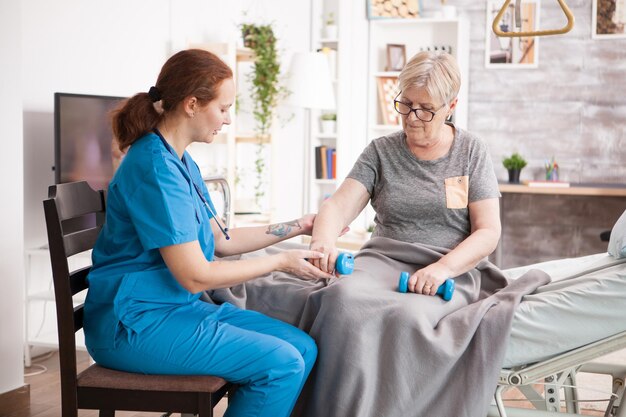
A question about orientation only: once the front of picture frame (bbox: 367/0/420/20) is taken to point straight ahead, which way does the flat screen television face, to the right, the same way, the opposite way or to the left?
to the left

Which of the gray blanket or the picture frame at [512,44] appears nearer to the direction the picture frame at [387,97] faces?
the gray blanket

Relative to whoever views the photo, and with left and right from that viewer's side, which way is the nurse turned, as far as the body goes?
facing to the right of the viewer

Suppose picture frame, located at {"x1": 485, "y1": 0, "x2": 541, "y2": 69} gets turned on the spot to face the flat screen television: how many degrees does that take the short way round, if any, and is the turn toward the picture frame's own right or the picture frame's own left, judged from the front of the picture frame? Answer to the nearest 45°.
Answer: approximately 45° to the picture frame's own right

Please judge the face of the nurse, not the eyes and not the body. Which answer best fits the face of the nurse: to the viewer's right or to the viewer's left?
to the viewer's right

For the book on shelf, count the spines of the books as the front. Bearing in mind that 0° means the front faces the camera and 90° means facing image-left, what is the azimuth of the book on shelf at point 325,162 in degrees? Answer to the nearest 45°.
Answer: approximately 0°
